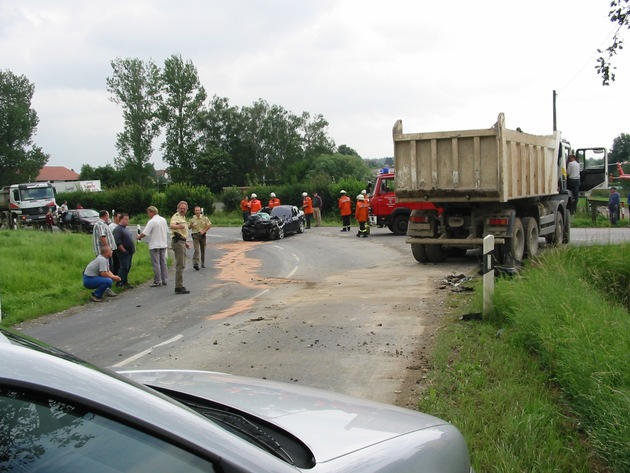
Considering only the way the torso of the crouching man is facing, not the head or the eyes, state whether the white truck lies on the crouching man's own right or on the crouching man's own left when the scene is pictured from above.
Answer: on the crouching man's own left

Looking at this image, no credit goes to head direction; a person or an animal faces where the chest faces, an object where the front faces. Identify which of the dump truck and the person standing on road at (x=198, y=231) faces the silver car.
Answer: the person standing on road

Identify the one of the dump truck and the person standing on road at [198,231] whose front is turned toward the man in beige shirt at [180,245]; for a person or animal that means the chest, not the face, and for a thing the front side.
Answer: the person standing on road

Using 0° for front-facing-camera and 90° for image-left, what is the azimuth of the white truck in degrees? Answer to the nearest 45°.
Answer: approximately 315°

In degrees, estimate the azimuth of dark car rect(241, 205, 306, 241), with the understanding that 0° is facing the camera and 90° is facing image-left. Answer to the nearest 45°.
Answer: approximately 45°

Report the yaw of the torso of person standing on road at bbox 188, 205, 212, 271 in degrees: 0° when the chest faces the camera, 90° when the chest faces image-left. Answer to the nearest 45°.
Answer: approximately 0°

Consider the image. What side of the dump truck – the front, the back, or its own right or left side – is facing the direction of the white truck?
left

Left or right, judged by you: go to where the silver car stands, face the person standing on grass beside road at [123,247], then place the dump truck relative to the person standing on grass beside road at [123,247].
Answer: right

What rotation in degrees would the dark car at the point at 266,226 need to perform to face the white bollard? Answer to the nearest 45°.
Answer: approximately 45° to its left

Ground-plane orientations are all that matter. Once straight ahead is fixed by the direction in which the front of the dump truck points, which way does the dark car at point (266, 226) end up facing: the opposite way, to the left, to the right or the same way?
the opposite way

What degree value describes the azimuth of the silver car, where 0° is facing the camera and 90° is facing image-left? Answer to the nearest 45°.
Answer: approximately 225°

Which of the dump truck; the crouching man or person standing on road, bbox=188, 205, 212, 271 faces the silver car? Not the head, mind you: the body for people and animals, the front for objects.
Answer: the person standing on road
